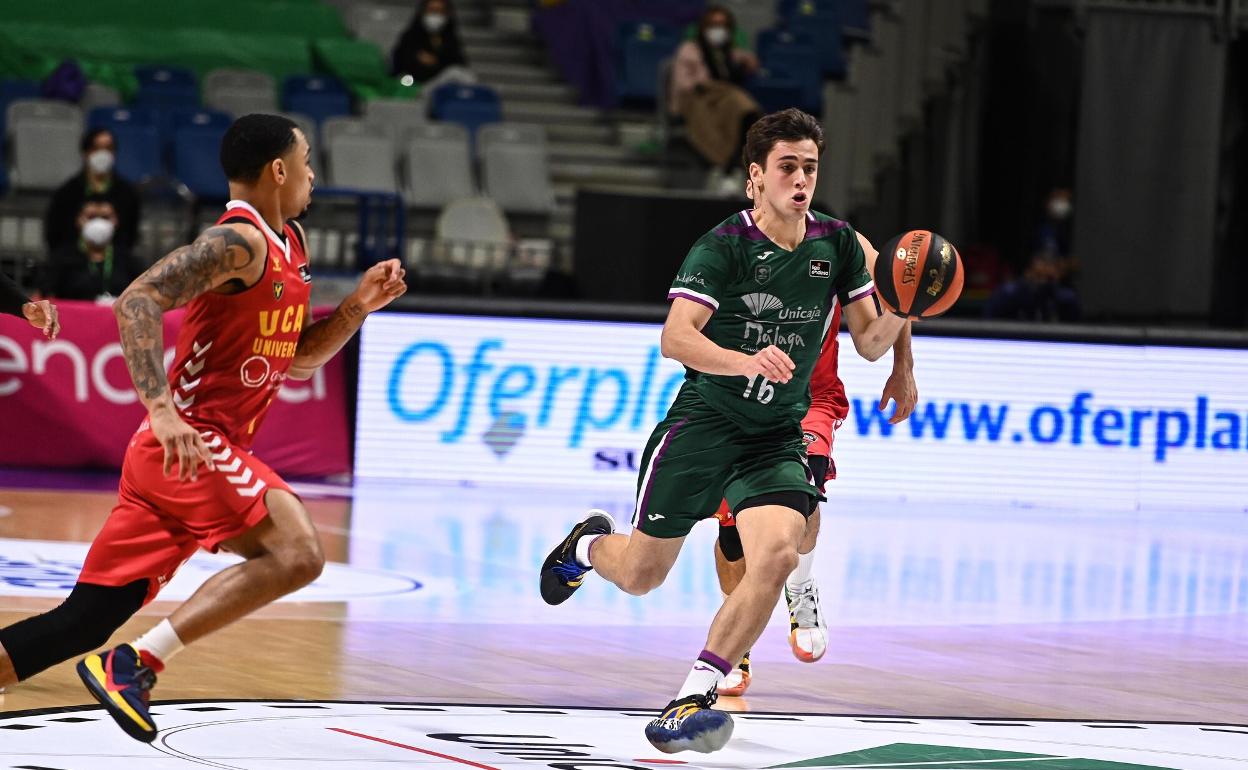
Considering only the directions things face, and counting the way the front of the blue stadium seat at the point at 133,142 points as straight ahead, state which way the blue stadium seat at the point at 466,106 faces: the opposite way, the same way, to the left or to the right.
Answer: the same way

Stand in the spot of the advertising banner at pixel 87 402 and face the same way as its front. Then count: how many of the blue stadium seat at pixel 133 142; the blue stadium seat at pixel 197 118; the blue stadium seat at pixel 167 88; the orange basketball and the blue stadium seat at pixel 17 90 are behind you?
4

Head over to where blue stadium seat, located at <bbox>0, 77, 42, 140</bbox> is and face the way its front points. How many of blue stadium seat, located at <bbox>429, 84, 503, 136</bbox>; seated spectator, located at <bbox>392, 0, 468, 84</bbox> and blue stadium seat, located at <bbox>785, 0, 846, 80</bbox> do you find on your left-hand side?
3

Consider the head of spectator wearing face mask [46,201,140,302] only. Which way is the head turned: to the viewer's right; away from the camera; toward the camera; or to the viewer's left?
toward the camera

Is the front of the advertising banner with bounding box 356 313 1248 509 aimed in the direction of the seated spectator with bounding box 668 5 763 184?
no

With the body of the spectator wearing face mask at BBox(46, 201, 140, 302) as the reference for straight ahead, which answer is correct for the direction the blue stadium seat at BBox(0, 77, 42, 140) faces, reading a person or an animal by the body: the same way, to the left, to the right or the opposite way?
the same way

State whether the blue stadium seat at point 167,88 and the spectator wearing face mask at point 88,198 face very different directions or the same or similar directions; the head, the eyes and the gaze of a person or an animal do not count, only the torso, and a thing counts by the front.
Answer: same or similar directions

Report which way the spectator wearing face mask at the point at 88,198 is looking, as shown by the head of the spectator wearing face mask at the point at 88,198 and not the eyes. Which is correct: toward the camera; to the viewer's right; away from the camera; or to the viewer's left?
toward the camera

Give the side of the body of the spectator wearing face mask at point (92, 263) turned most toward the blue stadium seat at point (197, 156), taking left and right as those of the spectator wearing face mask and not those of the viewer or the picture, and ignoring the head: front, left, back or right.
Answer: back

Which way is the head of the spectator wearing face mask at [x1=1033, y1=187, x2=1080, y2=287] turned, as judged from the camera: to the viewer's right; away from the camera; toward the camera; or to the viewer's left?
toward the camera

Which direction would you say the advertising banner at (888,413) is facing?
toward the camera

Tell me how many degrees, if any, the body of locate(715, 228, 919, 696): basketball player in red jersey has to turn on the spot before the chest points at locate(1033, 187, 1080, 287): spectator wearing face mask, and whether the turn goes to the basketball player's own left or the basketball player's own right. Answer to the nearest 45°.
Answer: approximately 180°

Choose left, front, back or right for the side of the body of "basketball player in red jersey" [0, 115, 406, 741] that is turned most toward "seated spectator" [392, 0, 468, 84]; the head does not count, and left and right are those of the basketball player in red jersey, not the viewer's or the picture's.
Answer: left

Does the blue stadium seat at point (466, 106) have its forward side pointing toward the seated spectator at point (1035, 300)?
no

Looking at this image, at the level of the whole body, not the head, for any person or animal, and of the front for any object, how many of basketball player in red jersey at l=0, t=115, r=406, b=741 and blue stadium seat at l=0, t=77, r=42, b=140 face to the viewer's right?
1

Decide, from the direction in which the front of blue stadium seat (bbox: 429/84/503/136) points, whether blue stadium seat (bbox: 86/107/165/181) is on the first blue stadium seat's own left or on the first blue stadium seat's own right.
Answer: on the first blue stadium seat's own right

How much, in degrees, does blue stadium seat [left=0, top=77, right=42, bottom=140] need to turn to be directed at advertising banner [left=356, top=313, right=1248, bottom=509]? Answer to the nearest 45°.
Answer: approximately 45° to its left

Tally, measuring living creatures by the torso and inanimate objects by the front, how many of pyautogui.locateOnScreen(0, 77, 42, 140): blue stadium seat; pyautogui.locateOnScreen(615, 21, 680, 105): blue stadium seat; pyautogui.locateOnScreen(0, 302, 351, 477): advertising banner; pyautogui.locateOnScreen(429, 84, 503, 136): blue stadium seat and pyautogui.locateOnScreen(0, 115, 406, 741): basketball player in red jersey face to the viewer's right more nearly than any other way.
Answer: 1

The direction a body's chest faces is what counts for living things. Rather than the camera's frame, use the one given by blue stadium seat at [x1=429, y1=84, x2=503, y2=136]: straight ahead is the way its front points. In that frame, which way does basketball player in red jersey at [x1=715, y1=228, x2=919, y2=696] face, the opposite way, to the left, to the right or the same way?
the same way

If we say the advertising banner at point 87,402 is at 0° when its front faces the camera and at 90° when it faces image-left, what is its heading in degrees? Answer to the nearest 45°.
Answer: approximately 0°

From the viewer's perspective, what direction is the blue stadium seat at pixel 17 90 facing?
toward the camera

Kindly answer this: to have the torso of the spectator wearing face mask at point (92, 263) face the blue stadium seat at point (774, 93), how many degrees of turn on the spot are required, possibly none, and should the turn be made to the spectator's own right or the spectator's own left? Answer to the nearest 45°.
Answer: approximately 135° to the spectator's own left

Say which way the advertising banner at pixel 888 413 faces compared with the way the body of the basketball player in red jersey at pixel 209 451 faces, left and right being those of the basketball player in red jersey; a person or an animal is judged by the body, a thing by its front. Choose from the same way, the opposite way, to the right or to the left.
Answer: to the right
